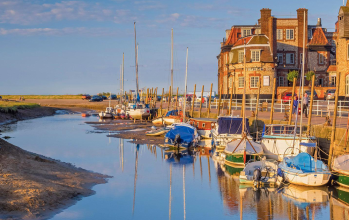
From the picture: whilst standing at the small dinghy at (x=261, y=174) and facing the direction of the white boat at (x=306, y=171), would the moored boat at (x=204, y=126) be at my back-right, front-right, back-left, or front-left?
back-left

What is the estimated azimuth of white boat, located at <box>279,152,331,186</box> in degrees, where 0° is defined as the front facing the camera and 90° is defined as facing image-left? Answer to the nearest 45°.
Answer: approximately 135°

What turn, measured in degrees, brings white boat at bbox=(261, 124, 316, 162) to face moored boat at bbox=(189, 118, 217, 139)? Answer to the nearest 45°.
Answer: approximately 90° to its right

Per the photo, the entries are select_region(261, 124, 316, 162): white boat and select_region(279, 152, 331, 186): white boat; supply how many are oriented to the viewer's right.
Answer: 0

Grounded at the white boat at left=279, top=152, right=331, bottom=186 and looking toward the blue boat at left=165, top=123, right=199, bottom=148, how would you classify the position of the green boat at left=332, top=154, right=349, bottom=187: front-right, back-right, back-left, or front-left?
back-right

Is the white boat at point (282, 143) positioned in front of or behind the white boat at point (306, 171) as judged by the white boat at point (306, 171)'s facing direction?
in front

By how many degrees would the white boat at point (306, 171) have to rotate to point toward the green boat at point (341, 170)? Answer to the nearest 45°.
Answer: approximately 135° to its right

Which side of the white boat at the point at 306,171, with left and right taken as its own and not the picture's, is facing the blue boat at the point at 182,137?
front

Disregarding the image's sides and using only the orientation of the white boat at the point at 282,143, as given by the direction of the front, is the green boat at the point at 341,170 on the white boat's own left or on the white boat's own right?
on the white boat's own left

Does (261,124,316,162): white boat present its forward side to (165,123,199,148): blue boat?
no

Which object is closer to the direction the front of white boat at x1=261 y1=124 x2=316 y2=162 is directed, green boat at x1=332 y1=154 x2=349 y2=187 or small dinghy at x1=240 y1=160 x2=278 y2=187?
the small dinghy
